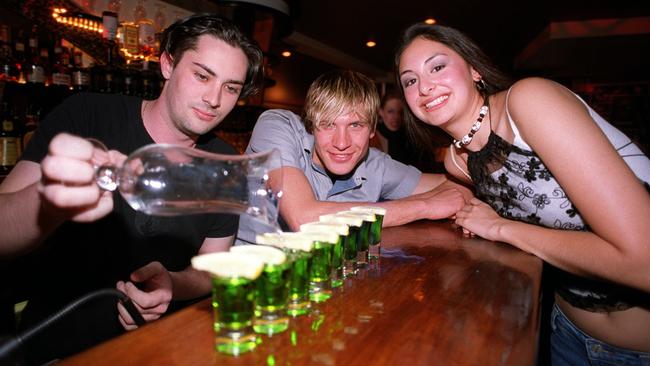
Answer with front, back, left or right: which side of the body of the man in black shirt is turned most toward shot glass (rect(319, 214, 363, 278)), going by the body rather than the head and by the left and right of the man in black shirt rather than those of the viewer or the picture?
front

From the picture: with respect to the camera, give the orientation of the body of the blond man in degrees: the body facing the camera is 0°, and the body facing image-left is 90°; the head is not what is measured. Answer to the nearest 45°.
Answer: approximately 0°

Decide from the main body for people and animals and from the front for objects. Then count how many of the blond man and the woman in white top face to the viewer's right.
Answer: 0

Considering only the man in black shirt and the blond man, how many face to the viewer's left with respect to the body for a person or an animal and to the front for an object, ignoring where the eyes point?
0

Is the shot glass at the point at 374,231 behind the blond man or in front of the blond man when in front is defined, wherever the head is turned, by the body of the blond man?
in front

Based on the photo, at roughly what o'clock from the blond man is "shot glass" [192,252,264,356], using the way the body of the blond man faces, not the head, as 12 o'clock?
The shot glass is roughly at 12 o'clock from the blond man.

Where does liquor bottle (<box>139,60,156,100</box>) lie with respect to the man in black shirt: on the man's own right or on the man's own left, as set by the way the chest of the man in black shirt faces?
on the man's own left

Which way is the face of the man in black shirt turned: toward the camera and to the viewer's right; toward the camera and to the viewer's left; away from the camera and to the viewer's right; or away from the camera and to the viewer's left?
toward the camera and to the viewer's right

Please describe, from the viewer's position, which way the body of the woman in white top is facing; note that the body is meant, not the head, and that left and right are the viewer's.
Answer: facing the viewer and to the left of the viewer

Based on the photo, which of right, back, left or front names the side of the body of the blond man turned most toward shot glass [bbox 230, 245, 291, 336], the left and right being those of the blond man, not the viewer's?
front

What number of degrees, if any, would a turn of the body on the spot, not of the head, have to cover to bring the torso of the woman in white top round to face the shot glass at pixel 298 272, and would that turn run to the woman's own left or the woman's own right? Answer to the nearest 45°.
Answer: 0° — they already face it

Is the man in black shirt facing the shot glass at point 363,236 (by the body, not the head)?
yes
